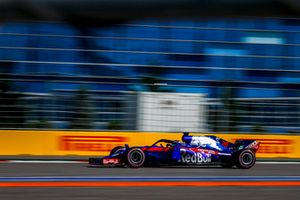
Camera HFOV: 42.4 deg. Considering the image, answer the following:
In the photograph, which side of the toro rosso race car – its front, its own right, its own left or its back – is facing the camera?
left

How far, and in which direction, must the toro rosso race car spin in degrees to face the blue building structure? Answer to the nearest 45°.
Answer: approximately 45° to its right
